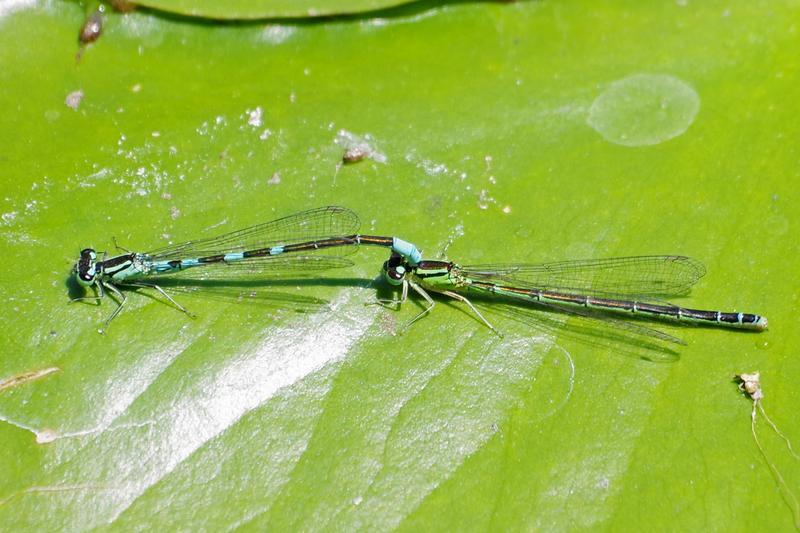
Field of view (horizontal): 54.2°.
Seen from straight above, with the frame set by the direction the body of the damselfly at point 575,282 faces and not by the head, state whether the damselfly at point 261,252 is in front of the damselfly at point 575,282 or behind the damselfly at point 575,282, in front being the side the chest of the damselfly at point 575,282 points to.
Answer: in front

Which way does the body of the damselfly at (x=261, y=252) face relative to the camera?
to the viewer's left

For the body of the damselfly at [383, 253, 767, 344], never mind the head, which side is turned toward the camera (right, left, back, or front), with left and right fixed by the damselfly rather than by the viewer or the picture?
left

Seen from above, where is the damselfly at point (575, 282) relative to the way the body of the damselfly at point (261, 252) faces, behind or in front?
behind

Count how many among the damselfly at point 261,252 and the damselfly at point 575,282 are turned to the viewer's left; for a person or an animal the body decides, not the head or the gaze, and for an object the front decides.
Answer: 2
